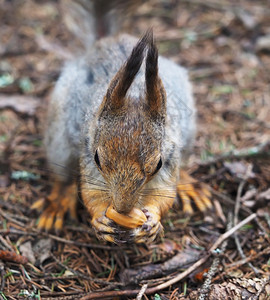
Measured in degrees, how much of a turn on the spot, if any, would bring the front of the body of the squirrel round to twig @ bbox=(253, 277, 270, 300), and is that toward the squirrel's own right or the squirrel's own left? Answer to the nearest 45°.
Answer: approximately 45° to the squirrel's own left

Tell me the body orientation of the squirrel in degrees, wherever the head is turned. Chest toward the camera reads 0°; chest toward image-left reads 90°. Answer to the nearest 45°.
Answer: approximately 0°

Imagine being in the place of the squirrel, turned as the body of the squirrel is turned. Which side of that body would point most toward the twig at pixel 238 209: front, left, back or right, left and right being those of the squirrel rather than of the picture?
left
